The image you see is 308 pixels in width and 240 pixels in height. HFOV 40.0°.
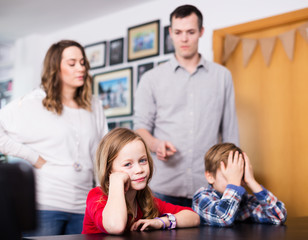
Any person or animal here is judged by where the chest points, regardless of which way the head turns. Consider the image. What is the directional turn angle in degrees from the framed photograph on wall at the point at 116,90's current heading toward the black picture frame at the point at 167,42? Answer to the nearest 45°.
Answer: approximately 90° to its left

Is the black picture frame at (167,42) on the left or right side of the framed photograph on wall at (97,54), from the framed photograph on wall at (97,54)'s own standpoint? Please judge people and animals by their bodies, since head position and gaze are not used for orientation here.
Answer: on its left

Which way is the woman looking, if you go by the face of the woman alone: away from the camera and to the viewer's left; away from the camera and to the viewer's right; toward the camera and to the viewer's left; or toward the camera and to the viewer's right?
toward the camera and to the viewer's right

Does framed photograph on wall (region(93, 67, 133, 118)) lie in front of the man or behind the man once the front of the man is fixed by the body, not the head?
behind

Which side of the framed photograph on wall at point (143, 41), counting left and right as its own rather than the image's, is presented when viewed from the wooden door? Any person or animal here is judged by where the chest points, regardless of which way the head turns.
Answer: left

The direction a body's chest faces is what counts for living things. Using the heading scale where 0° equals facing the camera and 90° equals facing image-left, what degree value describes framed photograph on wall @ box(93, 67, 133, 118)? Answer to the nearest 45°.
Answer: approximately 45°

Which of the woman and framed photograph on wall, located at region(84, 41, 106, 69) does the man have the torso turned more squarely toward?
the woman

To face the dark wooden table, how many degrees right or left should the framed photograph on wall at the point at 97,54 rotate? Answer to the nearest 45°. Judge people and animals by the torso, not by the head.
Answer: approximately 45° to its left

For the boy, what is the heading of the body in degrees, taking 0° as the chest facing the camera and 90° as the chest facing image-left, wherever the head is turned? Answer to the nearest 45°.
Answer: approximately 315°

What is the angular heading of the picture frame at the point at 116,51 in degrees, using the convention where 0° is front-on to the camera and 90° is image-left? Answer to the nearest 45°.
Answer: approximately 45°

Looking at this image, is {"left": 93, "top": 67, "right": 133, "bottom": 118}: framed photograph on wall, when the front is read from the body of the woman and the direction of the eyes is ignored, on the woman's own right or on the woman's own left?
on the woman's own left
